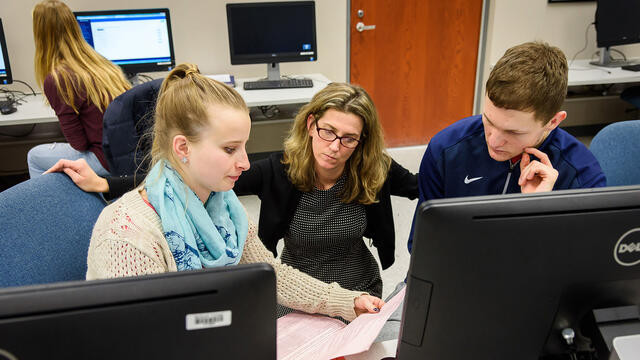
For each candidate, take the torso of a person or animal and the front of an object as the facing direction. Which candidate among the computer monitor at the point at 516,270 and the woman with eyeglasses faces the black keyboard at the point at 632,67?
the computer monitor

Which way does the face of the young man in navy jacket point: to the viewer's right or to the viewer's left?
to the viewer's left

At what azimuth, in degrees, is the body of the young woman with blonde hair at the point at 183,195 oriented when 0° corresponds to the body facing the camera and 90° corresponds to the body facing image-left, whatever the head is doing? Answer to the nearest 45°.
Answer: approximately 315°

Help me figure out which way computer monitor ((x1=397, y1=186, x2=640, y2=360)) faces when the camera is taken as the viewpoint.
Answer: facing away from the viewer

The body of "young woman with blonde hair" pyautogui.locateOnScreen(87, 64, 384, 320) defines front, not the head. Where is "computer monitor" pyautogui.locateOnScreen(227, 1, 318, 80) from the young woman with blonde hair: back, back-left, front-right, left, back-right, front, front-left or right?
back-left

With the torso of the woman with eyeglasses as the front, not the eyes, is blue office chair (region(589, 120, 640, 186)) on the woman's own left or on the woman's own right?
on the woman's own left

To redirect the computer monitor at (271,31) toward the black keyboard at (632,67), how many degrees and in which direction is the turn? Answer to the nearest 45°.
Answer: approximately 90° to its left
